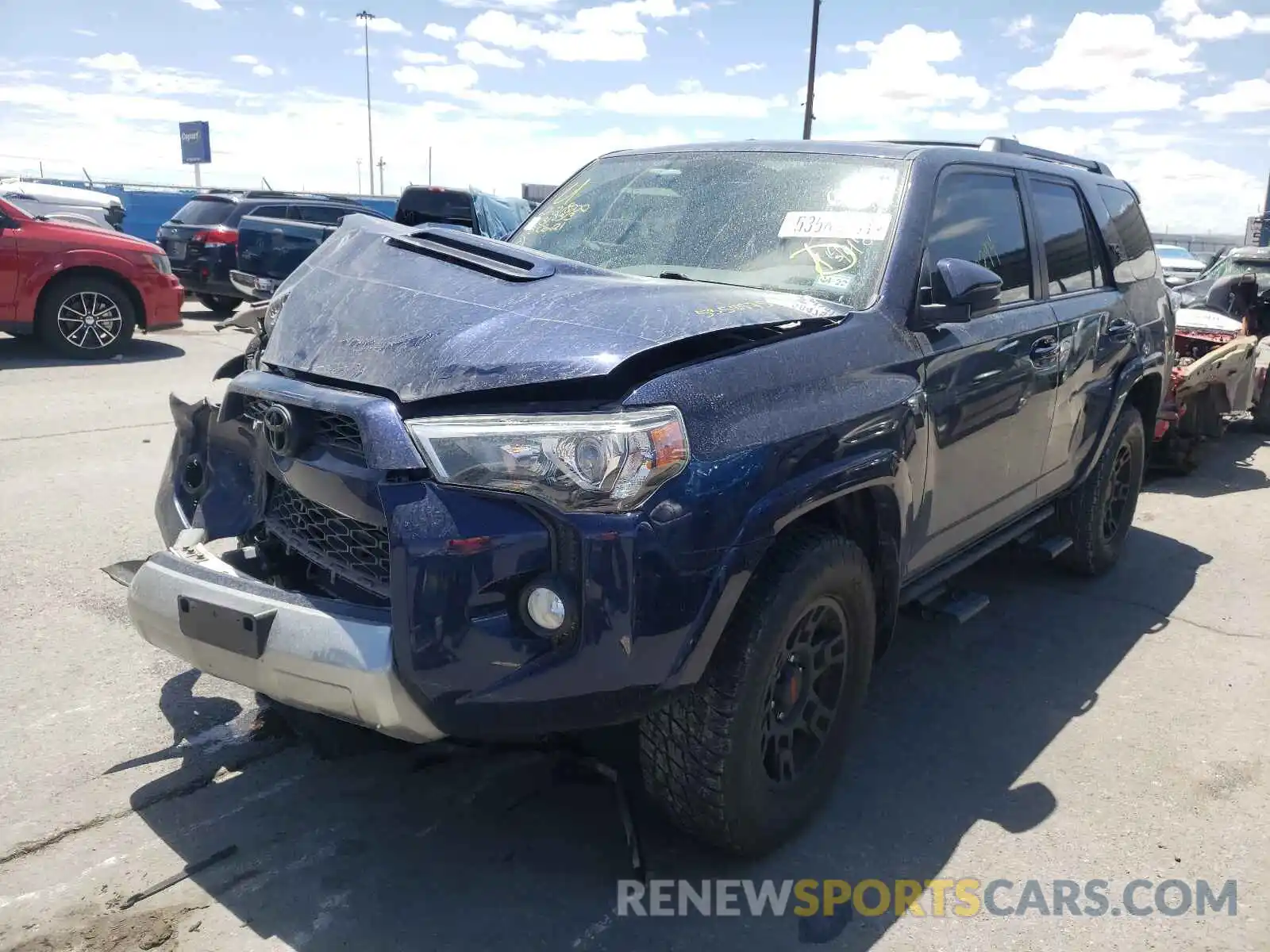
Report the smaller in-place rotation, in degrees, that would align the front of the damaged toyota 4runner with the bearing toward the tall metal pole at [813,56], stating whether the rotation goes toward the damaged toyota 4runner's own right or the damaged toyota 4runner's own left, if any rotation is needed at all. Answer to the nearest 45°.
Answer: approximately 135° to the damaged toyota 4runner's own right

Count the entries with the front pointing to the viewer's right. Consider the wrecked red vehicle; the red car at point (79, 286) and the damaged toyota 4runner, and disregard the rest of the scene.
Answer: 1

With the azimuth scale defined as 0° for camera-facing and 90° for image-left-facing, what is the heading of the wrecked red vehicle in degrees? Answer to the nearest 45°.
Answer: approximately 45°

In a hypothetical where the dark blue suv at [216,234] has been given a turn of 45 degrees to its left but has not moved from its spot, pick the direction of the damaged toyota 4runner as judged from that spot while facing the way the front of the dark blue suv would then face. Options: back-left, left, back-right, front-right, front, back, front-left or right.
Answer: back

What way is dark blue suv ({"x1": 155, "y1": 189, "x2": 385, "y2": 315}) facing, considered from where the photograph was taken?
facing away from the viewer and to the right of the viewer

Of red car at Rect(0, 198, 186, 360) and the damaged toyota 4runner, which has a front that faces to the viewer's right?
the red car

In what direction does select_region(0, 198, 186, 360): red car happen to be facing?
to the viewer's right

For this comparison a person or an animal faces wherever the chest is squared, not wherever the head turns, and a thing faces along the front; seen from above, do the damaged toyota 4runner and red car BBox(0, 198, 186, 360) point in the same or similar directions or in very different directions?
very different directions

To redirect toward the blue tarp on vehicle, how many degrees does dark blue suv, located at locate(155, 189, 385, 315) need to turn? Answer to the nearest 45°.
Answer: approximately 45° to its right

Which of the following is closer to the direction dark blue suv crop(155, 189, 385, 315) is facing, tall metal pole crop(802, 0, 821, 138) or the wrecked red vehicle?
the tall metal pole

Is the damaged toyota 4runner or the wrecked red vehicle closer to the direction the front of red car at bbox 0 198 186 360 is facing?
the wrecked red vehicle

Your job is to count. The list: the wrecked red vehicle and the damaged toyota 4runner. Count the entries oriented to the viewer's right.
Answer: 0

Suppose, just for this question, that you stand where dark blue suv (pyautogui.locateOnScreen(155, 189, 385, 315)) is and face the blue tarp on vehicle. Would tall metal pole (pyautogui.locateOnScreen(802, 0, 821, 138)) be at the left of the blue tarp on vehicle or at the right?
left

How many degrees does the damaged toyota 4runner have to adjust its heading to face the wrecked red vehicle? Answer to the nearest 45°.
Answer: approximately 180°

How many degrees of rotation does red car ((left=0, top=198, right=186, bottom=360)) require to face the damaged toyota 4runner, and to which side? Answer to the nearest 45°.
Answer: approximately 90° to its right

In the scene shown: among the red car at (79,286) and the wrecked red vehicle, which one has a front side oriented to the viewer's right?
the red car
